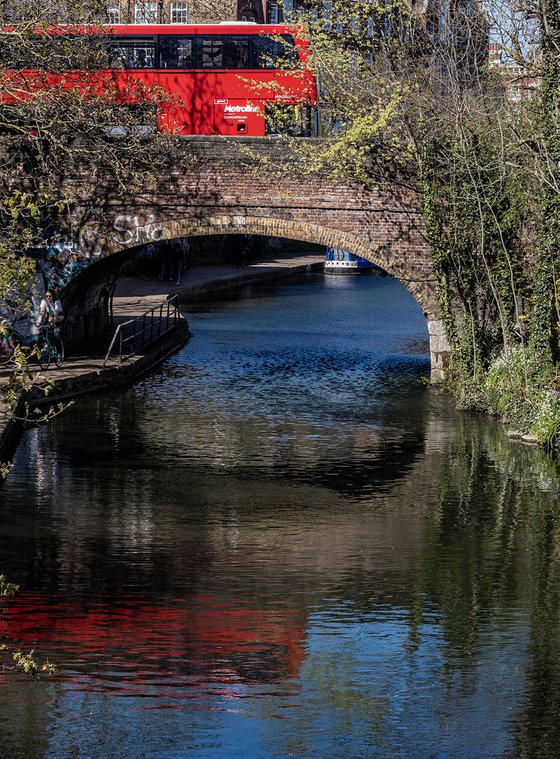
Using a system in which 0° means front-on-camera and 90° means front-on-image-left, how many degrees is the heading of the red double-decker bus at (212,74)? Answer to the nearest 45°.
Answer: approximately 270°

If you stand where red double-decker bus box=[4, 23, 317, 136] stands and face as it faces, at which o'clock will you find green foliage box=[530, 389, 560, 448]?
The green foliage is roughly at 2 o'clock from the red double-decker bus.
